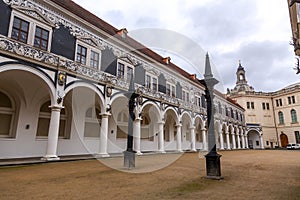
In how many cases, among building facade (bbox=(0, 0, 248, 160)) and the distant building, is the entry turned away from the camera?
0

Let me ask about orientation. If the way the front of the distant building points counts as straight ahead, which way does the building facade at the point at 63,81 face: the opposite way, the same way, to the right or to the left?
to the left

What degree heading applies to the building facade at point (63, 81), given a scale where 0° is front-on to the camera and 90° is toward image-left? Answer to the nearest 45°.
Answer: approximately 315°

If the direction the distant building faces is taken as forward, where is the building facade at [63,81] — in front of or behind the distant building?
in front

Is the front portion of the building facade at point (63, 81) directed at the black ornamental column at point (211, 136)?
yes

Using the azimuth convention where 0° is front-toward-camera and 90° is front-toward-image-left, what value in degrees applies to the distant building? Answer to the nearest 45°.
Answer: approximately 0°
